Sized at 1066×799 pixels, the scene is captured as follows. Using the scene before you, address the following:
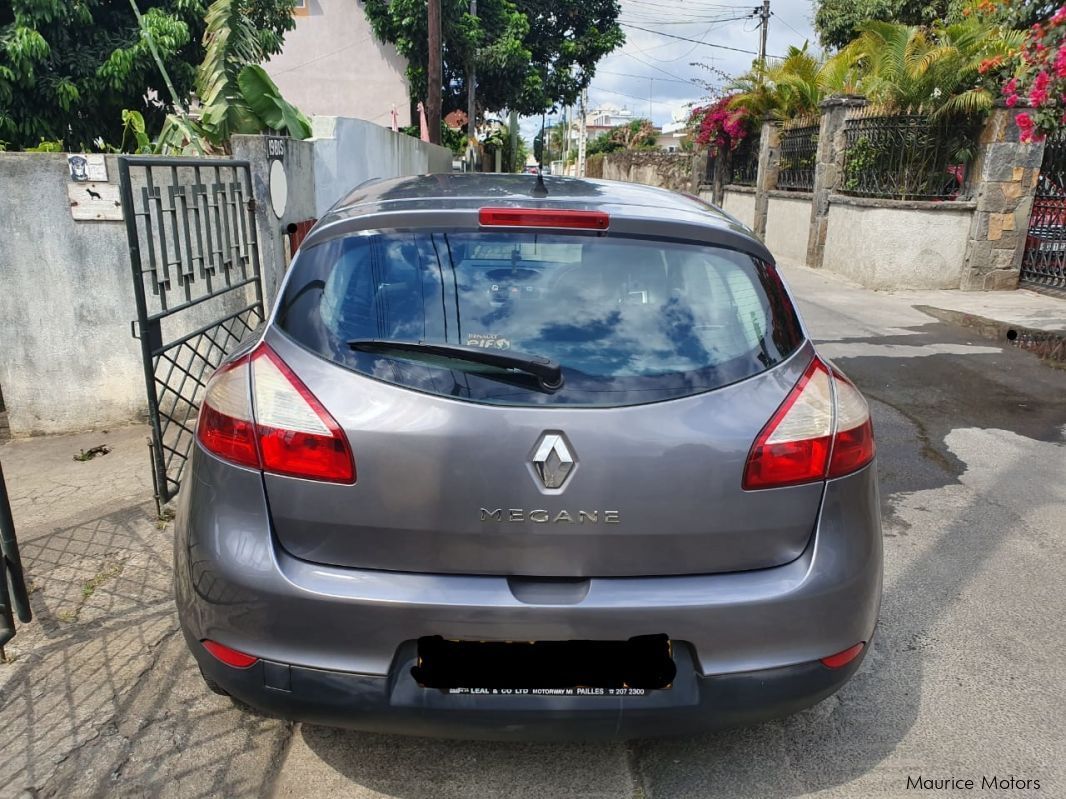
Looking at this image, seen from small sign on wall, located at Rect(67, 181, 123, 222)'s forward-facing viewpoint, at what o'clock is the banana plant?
The banana plant is roughly at 7 o'clock from the small sign on wall.

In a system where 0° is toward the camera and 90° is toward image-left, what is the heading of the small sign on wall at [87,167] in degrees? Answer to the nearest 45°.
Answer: approximately 0°

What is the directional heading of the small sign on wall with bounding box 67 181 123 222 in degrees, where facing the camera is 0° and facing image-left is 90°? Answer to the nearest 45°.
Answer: approximately 0°

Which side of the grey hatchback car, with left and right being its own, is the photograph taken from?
back

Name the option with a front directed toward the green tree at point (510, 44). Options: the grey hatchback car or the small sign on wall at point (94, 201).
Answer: the grey hatchback car

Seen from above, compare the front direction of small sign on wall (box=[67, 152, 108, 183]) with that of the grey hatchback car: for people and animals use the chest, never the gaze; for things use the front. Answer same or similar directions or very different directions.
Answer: very different directions

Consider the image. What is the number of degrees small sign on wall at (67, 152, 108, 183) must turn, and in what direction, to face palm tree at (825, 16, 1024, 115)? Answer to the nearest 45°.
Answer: approximately 90° to its left

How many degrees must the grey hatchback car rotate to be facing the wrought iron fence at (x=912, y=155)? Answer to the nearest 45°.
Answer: approximately 45° to its right

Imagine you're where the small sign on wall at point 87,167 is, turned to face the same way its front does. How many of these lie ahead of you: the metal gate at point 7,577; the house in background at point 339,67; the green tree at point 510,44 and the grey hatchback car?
2

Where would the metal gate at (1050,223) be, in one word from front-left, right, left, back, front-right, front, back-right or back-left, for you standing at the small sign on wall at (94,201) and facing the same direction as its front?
left

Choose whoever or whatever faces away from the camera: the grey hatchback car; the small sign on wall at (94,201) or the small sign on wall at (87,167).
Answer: the grey hatchback car

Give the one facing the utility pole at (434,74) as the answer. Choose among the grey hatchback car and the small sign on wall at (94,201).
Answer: the grey hatchback car

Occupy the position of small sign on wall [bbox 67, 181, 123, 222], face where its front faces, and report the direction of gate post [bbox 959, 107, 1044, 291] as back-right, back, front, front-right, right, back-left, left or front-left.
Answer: left
